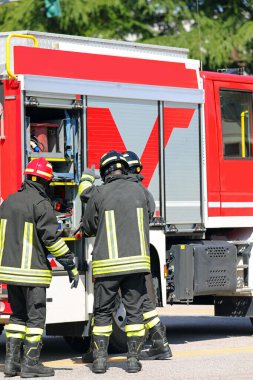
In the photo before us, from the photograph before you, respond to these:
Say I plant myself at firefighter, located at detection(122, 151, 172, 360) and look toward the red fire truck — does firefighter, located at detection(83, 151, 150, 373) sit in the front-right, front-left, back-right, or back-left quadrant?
back-left

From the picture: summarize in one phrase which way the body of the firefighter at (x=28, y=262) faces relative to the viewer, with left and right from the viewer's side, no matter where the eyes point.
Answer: facing away from the viewer and to the right of the viewer

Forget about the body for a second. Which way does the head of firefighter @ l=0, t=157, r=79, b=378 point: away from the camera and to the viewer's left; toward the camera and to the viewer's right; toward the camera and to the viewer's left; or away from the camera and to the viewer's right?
away from the camera and to the viewer's right

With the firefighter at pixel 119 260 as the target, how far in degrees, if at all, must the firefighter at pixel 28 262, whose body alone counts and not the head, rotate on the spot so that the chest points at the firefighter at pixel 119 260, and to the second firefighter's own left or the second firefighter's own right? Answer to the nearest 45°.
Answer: approximately 45° to the second firefighter's own right
